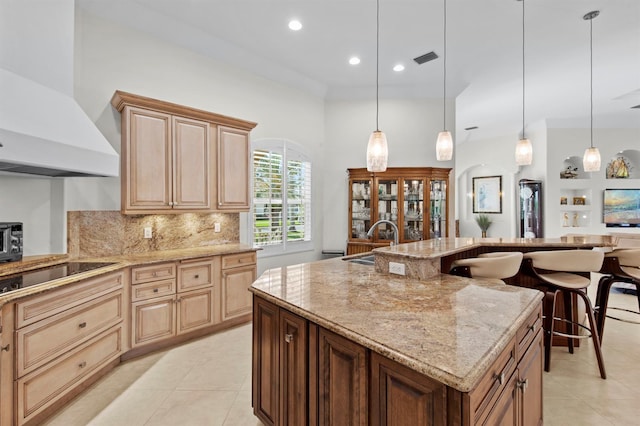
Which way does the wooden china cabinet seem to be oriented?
toward the camera

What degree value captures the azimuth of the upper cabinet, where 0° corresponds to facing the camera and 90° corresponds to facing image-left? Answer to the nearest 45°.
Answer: approximately 315°

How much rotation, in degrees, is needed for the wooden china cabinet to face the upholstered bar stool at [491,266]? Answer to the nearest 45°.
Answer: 0° — it already faces it

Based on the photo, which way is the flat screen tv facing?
toward the camera

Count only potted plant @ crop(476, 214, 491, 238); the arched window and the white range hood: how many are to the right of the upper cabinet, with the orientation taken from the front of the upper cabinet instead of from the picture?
1

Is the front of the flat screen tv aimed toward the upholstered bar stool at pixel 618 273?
yes

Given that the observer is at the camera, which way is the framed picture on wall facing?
facing the viewer

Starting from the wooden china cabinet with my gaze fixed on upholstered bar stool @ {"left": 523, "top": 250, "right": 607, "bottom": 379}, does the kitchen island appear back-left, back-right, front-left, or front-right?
front-right

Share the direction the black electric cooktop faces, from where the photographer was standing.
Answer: facing the viewer and to the right of the viewer

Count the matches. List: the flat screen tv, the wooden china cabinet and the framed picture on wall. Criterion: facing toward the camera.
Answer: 3

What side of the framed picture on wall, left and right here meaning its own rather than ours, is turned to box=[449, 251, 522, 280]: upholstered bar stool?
front

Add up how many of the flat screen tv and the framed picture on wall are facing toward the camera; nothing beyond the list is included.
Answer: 2

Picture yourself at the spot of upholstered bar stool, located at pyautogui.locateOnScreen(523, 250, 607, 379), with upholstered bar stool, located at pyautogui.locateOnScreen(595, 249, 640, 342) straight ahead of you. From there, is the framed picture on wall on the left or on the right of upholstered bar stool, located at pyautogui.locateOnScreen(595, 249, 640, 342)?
left
